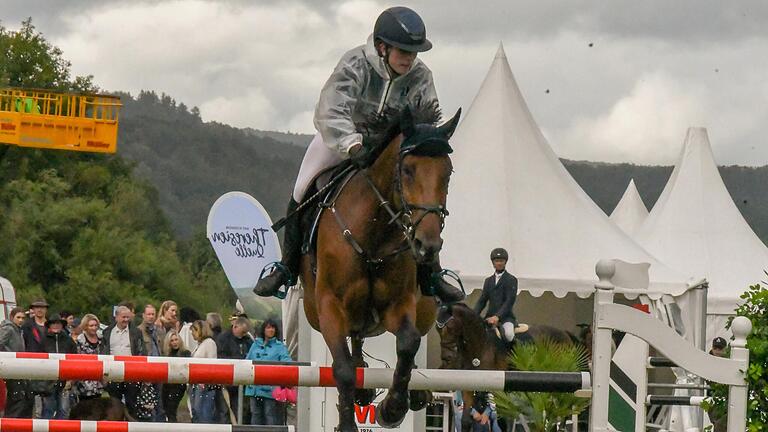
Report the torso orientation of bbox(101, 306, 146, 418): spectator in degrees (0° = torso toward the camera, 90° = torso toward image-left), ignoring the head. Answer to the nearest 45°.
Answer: approximately 0°

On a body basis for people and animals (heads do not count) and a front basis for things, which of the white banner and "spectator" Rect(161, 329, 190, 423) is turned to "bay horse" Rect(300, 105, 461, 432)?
the spectator

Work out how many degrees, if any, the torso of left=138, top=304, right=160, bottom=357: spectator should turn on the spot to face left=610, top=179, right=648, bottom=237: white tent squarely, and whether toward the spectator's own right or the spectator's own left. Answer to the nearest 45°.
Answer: approximately 90° to the spectator's own left

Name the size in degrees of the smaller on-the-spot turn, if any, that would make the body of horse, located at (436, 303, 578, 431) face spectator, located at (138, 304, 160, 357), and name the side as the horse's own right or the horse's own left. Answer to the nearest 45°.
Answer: approximately 45° to the horse's own right

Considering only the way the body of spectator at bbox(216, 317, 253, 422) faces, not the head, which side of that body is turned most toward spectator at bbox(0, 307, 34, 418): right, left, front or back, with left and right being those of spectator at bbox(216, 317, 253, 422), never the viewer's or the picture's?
right

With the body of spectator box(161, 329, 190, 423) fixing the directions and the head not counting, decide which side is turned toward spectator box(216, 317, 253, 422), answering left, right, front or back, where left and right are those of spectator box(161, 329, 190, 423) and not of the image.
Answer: left
